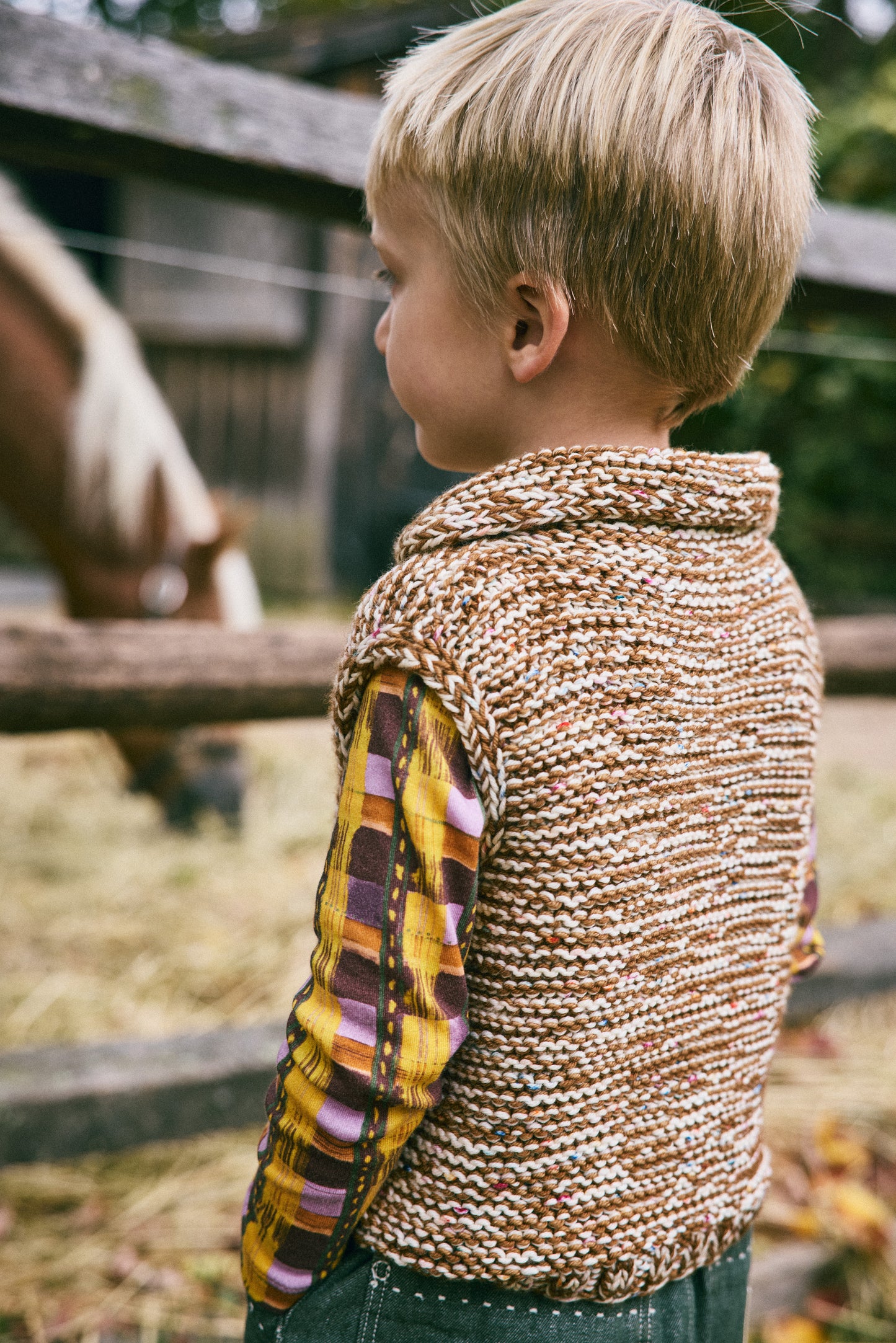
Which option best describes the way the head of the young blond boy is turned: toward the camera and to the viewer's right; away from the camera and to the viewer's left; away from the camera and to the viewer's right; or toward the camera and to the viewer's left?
away from the camera and to the viewer's left

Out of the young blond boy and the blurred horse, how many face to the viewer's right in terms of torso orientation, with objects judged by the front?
1

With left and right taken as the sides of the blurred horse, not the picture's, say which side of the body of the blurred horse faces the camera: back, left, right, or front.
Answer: right

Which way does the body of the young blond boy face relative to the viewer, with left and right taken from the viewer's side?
facing away from the viewer and to the left of the viewer

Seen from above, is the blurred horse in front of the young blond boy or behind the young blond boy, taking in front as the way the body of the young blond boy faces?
in front

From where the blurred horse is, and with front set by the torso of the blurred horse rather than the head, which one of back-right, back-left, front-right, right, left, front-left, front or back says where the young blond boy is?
right
